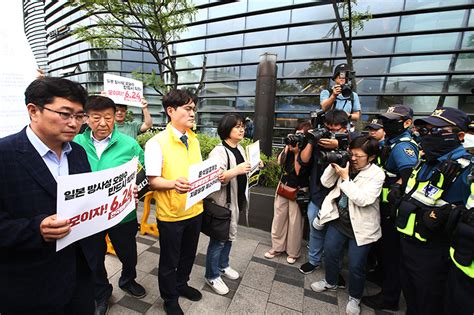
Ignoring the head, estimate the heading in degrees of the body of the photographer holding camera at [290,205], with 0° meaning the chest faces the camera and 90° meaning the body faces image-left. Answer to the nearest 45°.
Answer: approximately 45°

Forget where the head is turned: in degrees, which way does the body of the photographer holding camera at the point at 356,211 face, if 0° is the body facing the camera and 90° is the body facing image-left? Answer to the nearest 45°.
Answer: approximately 45°

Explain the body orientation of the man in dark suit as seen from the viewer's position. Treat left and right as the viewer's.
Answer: facing the viewer and to the right of the viewer

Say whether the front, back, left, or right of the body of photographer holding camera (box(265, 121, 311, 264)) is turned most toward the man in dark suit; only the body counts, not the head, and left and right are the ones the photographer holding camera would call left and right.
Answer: front

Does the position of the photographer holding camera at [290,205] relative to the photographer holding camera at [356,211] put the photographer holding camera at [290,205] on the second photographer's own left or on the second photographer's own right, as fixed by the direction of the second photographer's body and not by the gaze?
on the second photographer's own right

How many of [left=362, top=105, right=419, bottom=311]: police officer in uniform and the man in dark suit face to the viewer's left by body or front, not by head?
1

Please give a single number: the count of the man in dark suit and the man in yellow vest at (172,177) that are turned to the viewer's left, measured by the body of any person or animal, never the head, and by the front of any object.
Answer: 0

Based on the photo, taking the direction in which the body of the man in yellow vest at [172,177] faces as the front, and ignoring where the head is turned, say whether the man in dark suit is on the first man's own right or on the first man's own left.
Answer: on the first man's own right

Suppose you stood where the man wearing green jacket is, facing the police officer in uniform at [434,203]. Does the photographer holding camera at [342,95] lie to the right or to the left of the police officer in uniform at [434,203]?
left

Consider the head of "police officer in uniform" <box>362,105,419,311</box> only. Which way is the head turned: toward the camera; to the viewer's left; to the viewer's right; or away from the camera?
to the viewer's left

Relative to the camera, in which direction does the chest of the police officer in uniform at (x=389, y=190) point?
to the viewer's left

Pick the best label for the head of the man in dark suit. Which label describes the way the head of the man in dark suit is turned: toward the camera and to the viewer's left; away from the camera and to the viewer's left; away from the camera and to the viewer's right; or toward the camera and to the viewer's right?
toward the camera and to the viewer's right

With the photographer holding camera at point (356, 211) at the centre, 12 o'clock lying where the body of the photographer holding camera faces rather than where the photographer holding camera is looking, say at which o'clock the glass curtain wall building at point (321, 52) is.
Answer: The glass curtain wall building is roughly at 4 o'clock from the photographer holding camera.
